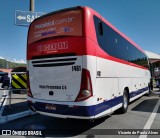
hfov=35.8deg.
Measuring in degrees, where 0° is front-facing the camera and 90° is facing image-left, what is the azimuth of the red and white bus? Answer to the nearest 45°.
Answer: approximately 225°
